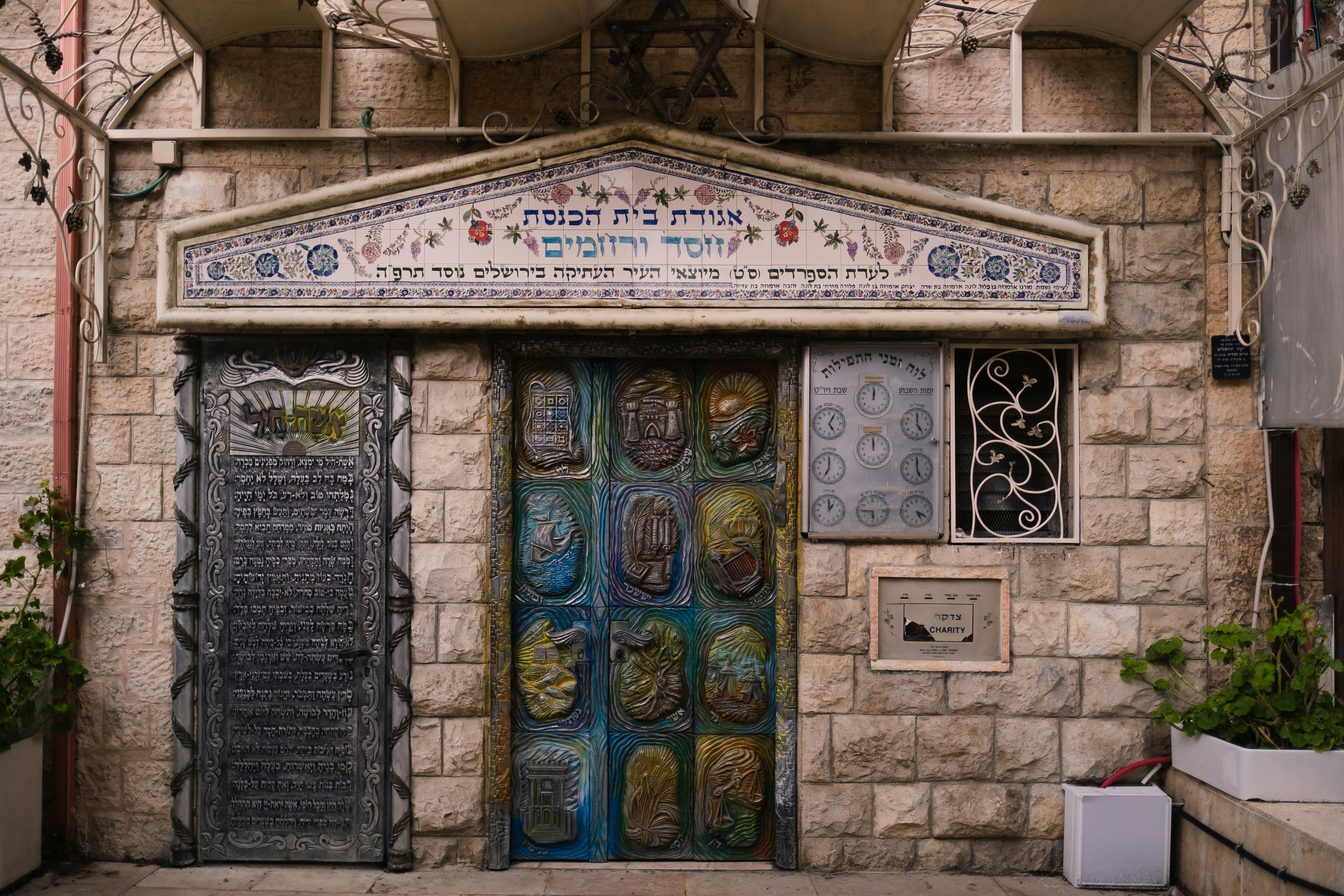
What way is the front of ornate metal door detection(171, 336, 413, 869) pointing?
toward the camera

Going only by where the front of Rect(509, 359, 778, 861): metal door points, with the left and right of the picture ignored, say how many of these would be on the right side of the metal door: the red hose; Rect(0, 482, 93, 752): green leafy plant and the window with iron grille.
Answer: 1

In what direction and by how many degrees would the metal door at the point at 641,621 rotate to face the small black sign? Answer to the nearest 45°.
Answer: approximately 90° to its left

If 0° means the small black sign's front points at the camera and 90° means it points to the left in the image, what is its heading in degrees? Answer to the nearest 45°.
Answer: approximately 0°

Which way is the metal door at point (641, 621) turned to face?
toward the camera

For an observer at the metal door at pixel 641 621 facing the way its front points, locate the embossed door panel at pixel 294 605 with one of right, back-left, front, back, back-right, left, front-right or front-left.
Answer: right

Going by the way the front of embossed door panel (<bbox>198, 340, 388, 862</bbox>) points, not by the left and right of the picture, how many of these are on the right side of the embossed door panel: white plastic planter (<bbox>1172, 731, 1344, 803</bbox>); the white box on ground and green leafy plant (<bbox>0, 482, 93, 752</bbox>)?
1

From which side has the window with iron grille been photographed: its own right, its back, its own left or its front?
front
